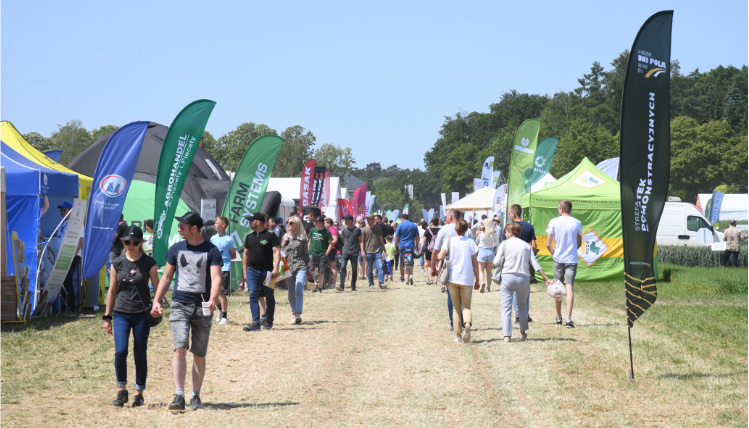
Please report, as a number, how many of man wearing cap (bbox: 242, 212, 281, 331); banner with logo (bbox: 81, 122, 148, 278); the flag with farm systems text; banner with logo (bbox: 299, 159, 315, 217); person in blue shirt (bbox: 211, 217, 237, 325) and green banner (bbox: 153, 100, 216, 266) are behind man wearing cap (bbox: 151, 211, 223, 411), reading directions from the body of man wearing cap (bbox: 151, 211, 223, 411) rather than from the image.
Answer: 6

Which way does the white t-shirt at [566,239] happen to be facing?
away from the camera

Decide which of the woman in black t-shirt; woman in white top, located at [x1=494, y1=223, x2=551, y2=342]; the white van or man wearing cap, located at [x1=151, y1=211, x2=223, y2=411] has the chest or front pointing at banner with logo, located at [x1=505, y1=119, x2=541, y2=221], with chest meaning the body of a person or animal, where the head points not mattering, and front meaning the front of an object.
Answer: the woman in white top

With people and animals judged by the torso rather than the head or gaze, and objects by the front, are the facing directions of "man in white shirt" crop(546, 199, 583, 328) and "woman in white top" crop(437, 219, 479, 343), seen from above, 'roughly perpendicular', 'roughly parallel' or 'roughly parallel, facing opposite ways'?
roughly parallel

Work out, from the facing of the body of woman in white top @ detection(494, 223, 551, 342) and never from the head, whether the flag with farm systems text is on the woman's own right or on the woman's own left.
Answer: on the woman's own left

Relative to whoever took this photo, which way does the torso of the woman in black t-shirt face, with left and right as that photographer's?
facing the viewer

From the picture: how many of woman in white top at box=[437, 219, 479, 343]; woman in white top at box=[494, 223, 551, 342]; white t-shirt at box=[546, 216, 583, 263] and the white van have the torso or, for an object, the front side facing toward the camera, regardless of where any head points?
0

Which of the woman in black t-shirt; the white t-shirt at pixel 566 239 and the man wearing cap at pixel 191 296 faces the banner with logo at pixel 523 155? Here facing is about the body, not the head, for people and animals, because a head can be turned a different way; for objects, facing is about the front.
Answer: the white t-shirt

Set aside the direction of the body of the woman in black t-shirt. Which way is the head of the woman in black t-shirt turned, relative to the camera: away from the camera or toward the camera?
toward the camera

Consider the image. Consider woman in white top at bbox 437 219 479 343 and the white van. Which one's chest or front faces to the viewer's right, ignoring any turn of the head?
the white van

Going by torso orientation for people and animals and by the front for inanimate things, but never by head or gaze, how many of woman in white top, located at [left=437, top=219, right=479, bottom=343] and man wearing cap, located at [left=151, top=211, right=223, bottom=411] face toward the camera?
1

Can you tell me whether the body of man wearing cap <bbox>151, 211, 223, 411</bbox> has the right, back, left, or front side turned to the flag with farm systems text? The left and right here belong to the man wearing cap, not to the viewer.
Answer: back

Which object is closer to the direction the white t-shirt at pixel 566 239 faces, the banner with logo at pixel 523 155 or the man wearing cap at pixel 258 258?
the banner with logo

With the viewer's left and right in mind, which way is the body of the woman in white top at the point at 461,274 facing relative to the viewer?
facing away from the viewer

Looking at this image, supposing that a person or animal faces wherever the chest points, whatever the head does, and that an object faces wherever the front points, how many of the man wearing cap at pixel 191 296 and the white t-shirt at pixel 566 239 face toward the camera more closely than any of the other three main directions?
1

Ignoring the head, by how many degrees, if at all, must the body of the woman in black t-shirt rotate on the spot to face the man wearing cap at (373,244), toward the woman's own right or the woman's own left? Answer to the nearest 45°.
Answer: approximately 135° to the woman's own left

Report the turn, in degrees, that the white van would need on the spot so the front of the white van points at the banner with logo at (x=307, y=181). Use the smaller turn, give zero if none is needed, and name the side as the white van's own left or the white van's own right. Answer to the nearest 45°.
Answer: approximately 135° to the white van's own right

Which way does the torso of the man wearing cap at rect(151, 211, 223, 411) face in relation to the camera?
toward the camera

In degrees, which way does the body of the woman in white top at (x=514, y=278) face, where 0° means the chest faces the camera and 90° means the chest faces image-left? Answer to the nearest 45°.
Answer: approximately 180°

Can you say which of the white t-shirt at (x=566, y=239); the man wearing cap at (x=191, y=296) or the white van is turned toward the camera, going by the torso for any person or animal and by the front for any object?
the man wearing cap

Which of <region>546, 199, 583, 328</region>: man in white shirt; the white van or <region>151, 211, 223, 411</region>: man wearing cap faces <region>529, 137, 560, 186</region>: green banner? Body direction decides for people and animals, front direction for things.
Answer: the man in white shirt
